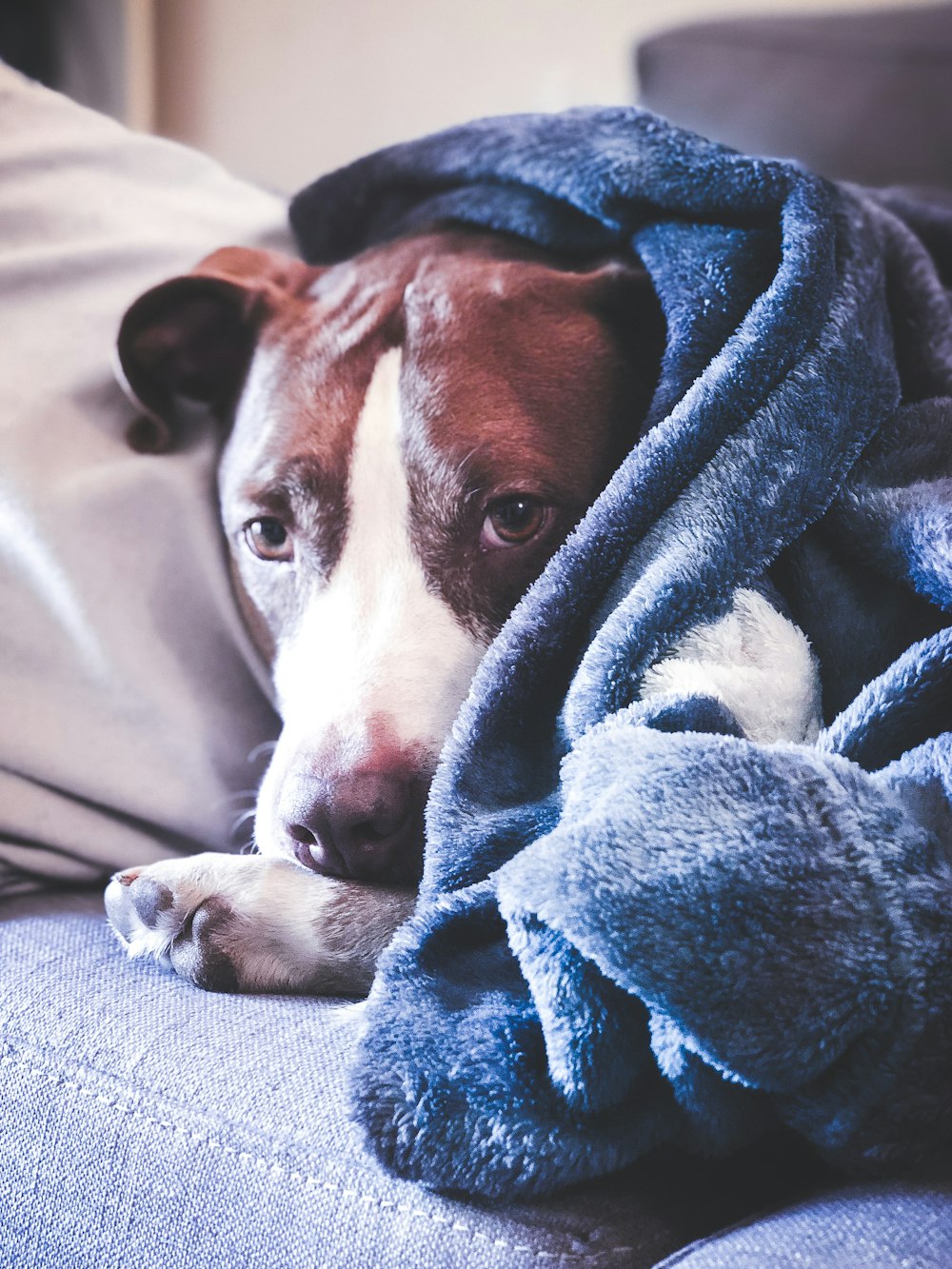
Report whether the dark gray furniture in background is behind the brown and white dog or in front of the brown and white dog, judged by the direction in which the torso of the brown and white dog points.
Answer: behind

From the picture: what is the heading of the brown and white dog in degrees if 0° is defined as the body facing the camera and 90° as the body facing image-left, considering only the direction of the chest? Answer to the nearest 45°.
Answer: approximately 45°
